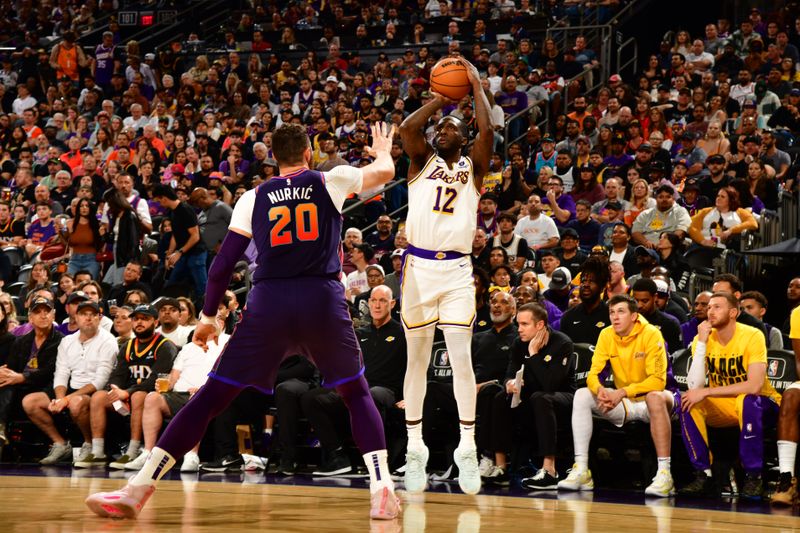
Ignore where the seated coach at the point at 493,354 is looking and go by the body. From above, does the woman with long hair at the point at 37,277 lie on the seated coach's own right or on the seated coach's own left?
on the seated coach's own right

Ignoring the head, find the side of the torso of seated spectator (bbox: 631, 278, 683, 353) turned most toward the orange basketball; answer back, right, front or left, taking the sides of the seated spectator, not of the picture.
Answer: front

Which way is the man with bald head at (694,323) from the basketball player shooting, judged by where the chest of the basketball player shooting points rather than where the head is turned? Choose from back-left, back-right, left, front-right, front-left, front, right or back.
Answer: back-left

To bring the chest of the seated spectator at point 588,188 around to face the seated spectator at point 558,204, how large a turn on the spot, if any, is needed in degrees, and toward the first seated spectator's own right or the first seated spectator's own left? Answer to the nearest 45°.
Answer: approximately 45° to the first seated spectator's own right

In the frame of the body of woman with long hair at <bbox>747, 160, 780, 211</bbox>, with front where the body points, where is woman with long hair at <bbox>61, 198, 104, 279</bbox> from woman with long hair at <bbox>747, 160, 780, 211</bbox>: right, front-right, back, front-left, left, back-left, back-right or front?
front-right

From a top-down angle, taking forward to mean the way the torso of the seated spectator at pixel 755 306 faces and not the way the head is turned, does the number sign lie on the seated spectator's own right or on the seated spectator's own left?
on the seated spectator's own right

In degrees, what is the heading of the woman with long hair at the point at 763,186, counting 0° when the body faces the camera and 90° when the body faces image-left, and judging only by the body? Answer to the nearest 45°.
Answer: approximately 45°

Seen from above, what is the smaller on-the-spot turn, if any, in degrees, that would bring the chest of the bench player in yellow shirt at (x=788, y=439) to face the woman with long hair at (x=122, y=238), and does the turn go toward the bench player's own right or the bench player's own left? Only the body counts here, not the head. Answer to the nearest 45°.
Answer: approximately 90° to the bench player's own right

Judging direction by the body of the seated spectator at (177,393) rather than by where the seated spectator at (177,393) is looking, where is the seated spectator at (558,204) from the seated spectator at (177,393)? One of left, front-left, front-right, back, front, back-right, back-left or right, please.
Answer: back

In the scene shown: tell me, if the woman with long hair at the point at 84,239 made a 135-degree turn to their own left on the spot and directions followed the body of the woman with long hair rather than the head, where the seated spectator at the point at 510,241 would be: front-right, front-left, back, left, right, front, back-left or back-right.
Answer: right

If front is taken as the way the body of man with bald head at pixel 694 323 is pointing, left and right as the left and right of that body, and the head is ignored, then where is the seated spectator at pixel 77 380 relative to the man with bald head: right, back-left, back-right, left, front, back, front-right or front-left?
front-right

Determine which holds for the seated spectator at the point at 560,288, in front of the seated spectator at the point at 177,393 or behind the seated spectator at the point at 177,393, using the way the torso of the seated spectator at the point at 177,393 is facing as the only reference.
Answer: behind

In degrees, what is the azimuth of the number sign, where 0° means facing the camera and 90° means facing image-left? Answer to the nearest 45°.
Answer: approximately 0°

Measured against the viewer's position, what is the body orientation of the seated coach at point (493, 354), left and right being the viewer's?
facing the viewer and to the left of the viewer

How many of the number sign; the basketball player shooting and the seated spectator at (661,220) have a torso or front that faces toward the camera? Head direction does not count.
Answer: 3
